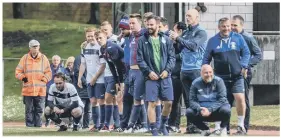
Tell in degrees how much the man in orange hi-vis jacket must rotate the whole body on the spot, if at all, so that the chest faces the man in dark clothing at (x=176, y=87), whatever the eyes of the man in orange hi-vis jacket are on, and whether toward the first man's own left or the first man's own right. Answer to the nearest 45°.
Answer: approximately 45° to the first man's own left

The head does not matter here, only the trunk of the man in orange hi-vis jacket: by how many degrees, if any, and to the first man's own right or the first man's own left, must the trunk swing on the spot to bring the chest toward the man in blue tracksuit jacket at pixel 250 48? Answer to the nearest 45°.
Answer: approximately 45° to the first man's own left

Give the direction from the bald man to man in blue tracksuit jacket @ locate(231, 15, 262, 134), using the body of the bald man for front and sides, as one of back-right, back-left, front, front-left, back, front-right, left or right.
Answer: back-left

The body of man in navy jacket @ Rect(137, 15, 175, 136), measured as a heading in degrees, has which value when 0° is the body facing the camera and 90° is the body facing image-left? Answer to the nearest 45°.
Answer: approximately 0°
